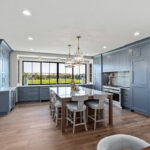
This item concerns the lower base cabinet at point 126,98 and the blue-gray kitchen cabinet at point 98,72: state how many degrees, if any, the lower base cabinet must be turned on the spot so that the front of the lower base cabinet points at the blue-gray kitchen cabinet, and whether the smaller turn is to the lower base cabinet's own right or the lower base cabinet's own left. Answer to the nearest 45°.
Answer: approximately 90° to the lower base cabinet's own right

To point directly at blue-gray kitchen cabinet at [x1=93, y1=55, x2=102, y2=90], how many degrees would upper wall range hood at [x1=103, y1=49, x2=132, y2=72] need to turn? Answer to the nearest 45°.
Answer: approximately 90° to its right

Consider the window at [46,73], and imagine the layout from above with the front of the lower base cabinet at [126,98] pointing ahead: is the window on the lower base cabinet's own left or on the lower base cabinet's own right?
on the lower base cabinet's own right

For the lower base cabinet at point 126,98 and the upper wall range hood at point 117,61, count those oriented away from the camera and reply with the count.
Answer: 0

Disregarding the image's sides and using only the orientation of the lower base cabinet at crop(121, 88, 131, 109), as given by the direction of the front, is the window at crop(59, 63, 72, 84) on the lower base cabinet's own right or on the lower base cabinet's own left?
on the lower base cabinet's own right

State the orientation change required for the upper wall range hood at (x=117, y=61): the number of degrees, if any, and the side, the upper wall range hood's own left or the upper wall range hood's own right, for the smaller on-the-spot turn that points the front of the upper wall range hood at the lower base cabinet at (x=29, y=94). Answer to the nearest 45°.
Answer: approximately 45° to the upper wall range hood's own right

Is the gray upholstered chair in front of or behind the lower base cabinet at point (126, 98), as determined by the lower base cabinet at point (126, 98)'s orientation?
in front

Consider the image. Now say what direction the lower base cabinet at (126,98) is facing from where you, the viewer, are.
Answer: facing the viewer and to the left of the viewer

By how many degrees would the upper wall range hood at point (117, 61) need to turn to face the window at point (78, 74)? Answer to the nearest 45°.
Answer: approximately 90° to its right

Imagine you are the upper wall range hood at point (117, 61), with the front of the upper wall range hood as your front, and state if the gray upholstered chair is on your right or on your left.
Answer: on your left

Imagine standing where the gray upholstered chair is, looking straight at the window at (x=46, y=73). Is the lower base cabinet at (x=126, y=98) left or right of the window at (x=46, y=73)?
right
